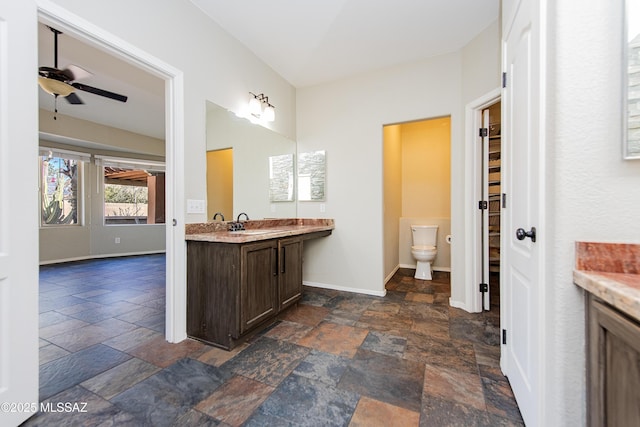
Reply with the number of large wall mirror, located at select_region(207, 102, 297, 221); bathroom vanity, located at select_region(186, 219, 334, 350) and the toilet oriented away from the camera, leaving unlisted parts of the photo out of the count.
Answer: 0

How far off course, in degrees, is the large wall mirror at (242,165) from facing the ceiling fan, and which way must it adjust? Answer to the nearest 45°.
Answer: approximately 135° to its right

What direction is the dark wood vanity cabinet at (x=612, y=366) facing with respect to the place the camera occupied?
facing the viewer and to the left of the viewer

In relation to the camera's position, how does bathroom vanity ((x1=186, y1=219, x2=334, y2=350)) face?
facing the viewer and to the right of the viewer

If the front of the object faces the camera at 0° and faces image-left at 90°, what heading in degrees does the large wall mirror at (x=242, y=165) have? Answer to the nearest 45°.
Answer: approximately 315°

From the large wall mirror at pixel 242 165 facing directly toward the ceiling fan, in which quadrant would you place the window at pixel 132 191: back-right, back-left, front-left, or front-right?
front-right

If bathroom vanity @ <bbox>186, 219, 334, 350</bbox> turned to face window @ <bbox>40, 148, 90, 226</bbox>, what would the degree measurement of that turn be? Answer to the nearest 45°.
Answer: approximately 180°

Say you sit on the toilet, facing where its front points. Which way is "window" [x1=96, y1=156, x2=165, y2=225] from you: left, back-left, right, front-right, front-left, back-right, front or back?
right

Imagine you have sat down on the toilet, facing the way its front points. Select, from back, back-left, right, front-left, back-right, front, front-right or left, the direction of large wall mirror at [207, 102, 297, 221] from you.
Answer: front-right

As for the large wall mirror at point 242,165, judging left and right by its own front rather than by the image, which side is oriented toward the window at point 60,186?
back

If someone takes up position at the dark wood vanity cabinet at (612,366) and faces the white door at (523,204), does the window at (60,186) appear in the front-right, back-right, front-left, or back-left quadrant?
front-left

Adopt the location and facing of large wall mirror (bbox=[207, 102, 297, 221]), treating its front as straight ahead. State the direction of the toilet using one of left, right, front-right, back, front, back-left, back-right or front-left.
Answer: front-left

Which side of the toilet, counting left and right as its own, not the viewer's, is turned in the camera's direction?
front

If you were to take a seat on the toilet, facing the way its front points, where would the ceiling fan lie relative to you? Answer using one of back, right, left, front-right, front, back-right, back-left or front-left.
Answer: front-right

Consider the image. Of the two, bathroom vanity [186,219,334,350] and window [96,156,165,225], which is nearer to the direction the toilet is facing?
the bathroom vanity

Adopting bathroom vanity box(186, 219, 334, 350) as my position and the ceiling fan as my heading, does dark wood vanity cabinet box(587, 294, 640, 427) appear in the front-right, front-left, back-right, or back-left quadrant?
back-left

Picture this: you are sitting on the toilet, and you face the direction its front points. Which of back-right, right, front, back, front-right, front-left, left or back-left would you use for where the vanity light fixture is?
front-right
